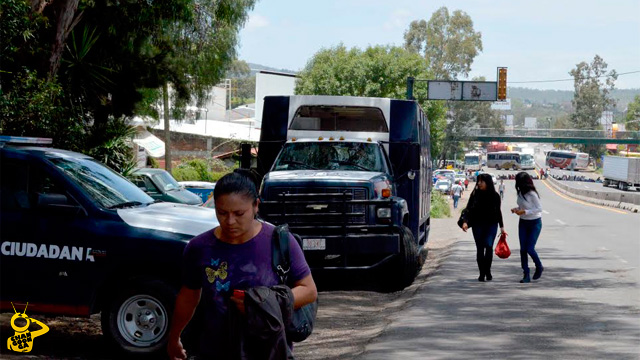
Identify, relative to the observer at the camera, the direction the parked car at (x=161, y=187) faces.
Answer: facing the viewer and to the right of the viewer

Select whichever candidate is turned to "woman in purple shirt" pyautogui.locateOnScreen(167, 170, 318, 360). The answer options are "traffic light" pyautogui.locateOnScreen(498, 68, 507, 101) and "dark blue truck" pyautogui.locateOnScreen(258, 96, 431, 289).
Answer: the dark blue truck

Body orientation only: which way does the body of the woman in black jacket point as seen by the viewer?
toward the camera

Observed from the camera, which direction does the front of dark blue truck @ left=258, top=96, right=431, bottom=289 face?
facing the viewer

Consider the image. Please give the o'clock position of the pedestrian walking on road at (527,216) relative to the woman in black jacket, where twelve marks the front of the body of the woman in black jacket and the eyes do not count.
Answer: The pedestrian walking on road is roughly at 9 o'clock from the woman in black jacket.

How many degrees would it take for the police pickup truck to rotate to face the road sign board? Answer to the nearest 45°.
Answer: approximately 90° to its left

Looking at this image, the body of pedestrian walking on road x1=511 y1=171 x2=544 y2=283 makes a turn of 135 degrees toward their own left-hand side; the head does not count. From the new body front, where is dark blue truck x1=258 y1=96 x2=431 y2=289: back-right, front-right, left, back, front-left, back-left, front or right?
back

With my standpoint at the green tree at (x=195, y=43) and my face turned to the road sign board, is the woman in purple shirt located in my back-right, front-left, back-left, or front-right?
back-right

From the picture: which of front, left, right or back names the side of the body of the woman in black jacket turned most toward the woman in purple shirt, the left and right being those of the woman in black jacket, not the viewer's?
front
